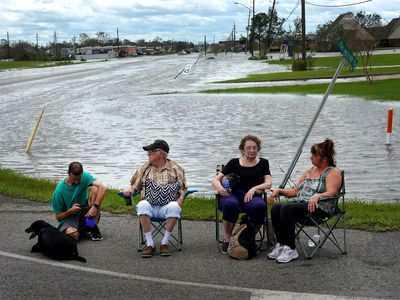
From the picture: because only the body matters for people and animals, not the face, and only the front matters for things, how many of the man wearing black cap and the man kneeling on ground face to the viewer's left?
0

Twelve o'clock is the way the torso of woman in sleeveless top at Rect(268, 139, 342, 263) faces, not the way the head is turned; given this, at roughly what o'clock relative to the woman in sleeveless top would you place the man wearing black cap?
The man wearing black cap is roughly at 2 o'clock from the woman in sleeveless top.

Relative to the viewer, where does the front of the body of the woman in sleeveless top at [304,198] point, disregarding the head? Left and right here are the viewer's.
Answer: facing the viewer and to the left of the viewer

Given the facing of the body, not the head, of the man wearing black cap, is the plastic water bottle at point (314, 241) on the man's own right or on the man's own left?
on the man's own left

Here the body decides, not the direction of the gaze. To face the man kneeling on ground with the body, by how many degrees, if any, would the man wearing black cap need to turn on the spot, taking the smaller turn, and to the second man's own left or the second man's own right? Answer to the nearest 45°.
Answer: approximately 90° to the second man's own right

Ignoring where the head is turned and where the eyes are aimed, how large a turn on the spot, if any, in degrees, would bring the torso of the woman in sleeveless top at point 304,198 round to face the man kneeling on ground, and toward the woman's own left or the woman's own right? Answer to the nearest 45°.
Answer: approximately 45° to the woman's own right

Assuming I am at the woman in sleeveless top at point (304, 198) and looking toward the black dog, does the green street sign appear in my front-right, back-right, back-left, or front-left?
back-right

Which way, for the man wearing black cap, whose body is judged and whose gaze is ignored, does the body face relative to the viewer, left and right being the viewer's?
facing the viewer

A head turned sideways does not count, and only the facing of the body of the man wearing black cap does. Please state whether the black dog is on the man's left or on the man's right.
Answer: on the man's right

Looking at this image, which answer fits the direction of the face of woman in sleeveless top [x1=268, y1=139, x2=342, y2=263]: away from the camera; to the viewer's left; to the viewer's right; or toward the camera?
to the viewer's left

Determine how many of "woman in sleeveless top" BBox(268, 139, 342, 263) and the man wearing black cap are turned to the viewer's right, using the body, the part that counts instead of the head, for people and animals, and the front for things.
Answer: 0

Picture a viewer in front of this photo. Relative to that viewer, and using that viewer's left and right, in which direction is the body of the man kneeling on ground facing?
facing the viewer and to the right of the viewer
